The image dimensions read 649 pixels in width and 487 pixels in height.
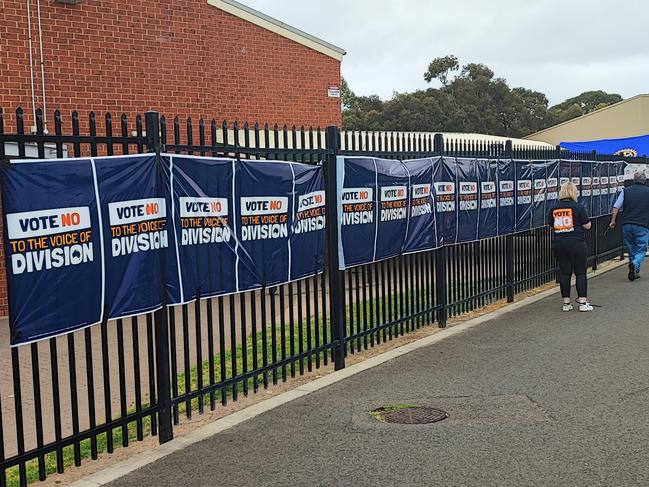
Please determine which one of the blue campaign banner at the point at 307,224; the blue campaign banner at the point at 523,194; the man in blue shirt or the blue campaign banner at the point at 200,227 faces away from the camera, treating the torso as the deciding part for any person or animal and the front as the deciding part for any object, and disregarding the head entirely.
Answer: the man in blue shirt

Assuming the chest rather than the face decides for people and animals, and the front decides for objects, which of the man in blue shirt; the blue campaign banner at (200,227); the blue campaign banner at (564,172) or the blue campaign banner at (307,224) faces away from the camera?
the man in blue shirt

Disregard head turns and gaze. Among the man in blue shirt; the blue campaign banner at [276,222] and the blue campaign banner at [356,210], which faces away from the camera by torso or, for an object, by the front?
the man in blue shirt

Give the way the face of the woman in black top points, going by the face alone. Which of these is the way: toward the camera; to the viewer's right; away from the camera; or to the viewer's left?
away from the camera

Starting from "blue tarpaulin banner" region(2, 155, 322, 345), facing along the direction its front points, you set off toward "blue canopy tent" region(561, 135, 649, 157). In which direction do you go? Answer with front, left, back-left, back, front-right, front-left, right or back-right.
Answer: left

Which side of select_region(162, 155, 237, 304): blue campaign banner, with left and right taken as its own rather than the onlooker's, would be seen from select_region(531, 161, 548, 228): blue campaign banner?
left

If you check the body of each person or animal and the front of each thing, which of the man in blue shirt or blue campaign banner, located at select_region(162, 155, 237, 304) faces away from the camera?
the man in blue shirt

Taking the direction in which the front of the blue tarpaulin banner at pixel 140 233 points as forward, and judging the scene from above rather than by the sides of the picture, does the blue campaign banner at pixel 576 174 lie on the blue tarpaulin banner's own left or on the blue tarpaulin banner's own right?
on the blue tarpaulin banner's own left

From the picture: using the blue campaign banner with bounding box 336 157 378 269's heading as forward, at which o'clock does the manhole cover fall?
The manhole cover is roughly at 1 o'clock from the blue campaign banner.

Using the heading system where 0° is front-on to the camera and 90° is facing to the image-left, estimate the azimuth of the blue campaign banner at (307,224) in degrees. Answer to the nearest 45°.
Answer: approximately 315°

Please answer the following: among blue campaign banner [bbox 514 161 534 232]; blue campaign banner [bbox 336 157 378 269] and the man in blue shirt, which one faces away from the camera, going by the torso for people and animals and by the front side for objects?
the man in blue shirt

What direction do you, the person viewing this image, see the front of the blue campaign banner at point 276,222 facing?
facing the viewer and to the right of the viewer

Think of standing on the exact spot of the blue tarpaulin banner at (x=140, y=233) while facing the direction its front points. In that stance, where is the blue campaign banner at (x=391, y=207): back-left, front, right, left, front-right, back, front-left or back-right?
left

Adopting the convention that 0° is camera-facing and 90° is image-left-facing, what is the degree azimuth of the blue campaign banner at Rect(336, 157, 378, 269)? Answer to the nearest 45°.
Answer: approximately 315°

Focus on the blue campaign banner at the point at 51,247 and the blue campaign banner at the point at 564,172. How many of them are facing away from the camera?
0

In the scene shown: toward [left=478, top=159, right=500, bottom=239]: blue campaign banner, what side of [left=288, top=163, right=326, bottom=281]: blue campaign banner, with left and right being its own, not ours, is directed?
left

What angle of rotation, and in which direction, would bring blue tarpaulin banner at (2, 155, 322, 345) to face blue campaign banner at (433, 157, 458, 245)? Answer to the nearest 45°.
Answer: approximately 90° to its left

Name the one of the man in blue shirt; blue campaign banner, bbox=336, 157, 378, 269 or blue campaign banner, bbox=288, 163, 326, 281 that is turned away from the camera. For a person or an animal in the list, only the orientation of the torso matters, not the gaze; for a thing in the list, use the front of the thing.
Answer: the man in blue shirt

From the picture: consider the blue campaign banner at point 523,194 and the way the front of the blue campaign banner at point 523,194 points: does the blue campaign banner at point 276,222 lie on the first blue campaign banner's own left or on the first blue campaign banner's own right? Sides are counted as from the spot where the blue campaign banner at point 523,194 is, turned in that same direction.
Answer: on the first blue campaign banner's own right

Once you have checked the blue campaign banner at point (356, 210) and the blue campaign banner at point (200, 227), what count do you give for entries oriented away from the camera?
0
